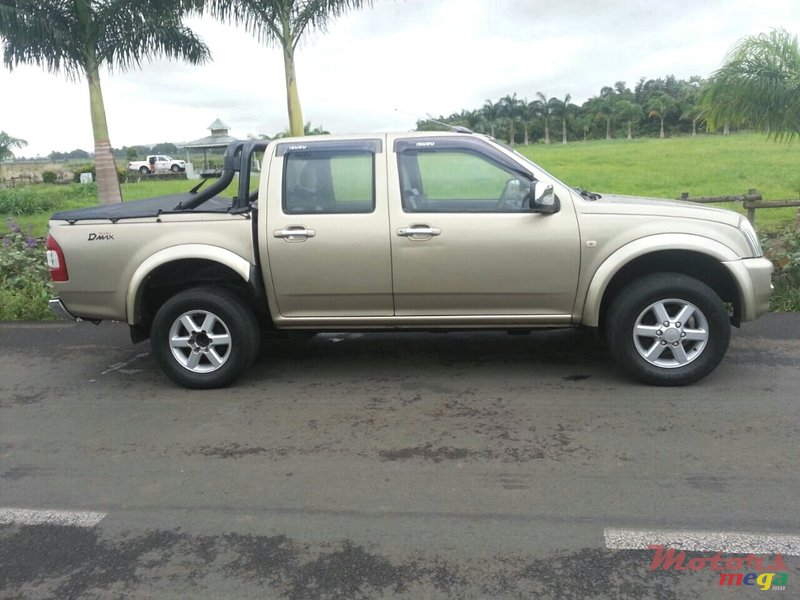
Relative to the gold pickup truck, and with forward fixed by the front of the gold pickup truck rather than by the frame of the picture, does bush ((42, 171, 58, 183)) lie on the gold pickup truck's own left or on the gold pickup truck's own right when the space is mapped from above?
on the gold pickup truck's own left

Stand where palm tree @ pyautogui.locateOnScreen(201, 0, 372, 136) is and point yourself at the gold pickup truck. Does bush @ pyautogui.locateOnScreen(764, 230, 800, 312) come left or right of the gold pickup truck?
left

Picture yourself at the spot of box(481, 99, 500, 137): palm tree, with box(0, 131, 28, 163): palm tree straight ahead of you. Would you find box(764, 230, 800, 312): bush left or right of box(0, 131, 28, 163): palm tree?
left

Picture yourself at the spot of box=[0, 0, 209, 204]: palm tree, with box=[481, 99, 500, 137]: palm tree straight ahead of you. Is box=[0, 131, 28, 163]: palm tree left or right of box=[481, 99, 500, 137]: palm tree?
left

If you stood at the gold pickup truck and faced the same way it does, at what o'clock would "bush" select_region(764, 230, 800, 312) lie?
The bush is roughly at 11 o'clock from the gold pickup truck.

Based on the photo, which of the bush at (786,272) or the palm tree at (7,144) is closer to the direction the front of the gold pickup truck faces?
the bush

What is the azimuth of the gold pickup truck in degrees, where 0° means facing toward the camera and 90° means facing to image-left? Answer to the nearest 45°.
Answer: approximately 270°

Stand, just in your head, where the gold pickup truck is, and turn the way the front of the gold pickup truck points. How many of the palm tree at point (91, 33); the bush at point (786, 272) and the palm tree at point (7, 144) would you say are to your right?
0

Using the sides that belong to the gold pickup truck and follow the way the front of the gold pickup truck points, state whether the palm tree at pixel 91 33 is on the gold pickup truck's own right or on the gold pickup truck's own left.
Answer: on the gold pickup truck's own left

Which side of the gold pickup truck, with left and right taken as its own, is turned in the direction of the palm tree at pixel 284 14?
left

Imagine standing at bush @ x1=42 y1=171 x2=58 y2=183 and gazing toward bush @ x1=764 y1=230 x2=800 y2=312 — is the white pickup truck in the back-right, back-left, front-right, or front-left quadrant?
back-left

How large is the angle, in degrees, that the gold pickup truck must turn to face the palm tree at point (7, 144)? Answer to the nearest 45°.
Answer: approximately 135° to its left

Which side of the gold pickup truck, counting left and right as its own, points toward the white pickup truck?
left

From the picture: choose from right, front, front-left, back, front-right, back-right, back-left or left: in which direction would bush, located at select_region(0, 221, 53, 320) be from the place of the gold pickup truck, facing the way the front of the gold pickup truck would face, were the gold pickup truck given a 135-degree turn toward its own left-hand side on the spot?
front

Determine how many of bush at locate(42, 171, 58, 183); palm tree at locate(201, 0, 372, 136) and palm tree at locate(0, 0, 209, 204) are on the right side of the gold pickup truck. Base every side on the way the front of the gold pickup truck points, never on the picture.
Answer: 0
